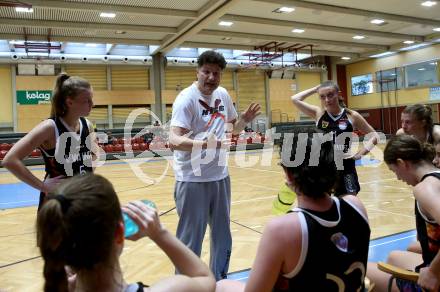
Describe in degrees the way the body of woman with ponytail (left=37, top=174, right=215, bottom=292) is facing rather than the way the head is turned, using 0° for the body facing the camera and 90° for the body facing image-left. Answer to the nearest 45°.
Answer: approximately 225°

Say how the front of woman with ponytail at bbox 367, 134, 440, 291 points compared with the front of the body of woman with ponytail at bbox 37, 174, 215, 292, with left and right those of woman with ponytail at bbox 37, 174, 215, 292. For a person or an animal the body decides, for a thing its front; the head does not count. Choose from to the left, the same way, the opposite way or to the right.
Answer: to the left

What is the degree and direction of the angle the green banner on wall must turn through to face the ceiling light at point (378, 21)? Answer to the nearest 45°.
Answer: approximately 45° to its left

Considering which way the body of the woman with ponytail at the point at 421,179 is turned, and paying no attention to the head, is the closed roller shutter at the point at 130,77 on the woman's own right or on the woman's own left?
on the woman's own right

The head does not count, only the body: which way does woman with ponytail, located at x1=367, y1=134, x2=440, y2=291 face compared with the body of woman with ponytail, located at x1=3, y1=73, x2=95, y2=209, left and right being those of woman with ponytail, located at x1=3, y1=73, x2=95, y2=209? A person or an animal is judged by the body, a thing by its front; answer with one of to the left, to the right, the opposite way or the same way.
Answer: the opposite way

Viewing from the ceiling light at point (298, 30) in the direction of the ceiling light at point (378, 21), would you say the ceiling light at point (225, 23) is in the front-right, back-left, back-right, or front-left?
back-right

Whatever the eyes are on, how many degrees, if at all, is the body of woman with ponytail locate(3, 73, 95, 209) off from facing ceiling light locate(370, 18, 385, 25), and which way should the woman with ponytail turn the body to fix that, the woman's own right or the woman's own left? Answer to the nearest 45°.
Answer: approximately 90° to the woman's own left

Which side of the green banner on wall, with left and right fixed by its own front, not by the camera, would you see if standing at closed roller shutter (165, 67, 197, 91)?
left

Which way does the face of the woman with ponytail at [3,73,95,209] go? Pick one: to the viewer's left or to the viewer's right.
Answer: to the viewer's right

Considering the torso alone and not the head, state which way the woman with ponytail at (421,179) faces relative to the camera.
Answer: to the viewer's left

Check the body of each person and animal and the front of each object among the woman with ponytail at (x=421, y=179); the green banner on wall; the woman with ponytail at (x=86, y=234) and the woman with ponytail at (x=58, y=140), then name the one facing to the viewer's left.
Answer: the woman with ponytail at (x=421, y=179)
